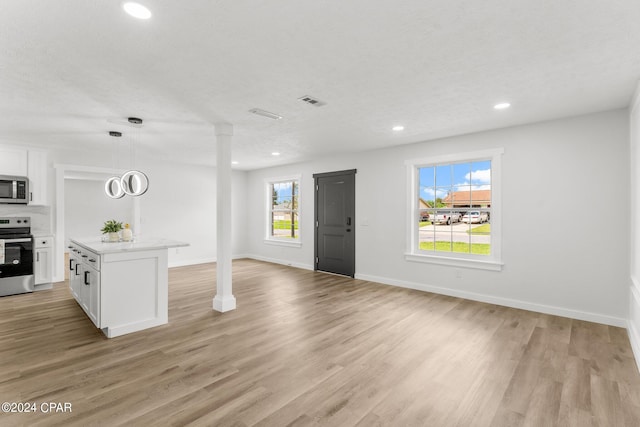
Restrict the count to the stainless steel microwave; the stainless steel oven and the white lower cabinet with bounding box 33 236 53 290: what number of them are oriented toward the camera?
3

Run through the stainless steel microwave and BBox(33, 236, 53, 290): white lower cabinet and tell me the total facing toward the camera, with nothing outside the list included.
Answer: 2

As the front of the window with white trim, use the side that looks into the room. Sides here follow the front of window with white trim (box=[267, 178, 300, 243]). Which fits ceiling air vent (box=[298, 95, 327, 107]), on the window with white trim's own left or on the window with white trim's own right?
on the window with white trim's own left

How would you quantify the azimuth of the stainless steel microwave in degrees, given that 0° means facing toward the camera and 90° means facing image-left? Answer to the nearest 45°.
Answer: approximately 0°

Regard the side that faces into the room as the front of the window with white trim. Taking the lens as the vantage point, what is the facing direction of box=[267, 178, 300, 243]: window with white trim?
facing the viewer and to the left of the viewer

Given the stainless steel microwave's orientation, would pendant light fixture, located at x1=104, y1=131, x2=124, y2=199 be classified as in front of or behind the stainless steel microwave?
in front

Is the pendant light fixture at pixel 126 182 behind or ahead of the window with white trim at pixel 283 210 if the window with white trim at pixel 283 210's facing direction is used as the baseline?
ahead

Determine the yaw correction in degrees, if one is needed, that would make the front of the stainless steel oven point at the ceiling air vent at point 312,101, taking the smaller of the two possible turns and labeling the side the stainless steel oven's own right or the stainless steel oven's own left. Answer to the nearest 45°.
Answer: approximately 45° to the stainless steel oven's own left

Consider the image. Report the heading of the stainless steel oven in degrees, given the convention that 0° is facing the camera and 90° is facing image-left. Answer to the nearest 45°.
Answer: approximately 0°
